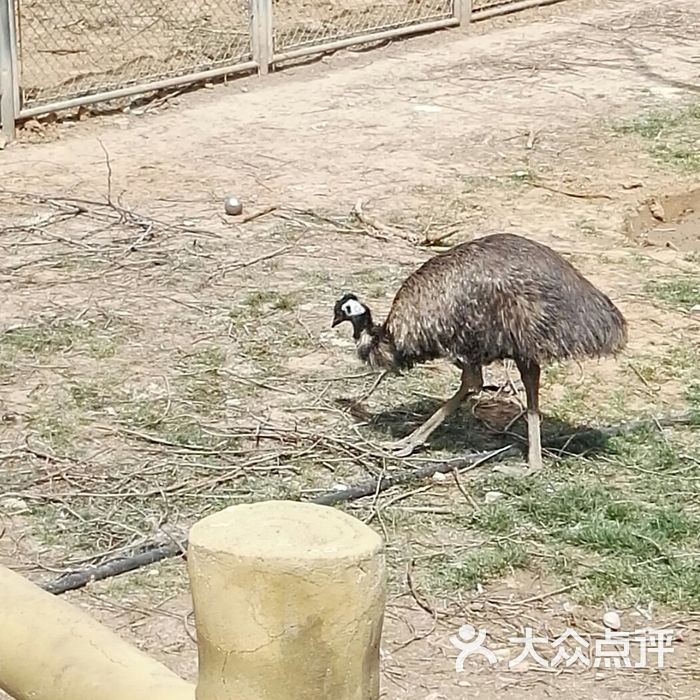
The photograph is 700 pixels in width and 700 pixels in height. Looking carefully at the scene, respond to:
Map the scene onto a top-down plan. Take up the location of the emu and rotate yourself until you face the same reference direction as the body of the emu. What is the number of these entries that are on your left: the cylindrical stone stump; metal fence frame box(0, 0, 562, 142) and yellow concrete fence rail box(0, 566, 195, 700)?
2

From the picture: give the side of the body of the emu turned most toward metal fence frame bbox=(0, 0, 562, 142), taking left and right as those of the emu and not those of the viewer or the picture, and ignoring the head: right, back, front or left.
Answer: right

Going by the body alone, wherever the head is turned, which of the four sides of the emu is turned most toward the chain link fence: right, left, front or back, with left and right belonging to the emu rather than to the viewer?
right

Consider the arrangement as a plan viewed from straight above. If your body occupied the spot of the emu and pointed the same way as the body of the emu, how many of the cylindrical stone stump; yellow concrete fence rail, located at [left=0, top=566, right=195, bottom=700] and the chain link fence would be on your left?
2

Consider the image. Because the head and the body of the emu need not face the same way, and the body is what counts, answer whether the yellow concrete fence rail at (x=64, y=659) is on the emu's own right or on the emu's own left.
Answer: on the emu's own left

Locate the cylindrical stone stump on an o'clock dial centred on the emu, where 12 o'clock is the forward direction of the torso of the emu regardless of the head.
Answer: The cylindrical stone stump is roughly at 9 o'clock from the emu.

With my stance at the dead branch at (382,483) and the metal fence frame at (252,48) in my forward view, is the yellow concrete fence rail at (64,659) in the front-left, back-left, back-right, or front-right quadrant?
back-left

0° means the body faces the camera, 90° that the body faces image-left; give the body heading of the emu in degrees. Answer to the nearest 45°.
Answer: approximately 90°
